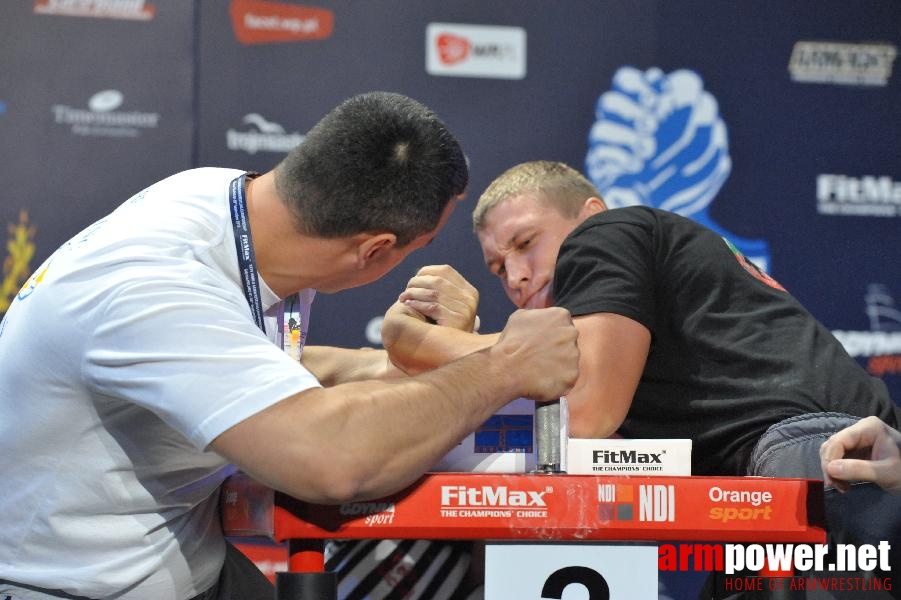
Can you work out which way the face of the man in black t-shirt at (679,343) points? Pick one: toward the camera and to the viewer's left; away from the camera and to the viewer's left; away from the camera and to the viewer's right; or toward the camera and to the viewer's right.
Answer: toward the camera and to the viewer's left

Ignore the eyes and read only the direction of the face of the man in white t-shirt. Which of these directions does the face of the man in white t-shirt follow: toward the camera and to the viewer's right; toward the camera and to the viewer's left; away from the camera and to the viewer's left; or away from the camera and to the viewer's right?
away from the camera and to the viewer's right

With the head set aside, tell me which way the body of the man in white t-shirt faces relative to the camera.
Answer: to the viewer's right
